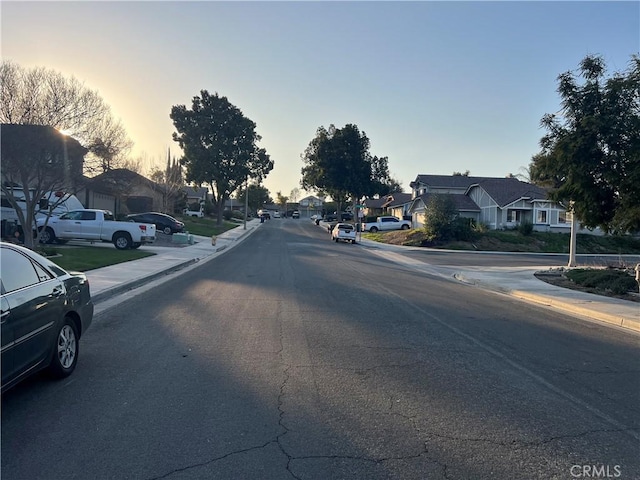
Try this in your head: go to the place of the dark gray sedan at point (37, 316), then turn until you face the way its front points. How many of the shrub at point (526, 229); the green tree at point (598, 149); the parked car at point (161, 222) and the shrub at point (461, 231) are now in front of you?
0

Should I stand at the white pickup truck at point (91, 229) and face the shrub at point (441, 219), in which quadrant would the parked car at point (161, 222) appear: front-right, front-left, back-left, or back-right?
front-left

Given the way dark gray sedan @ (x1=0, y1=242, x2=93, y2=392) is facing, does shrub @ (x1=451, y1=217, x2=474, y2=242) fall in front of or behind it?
behind

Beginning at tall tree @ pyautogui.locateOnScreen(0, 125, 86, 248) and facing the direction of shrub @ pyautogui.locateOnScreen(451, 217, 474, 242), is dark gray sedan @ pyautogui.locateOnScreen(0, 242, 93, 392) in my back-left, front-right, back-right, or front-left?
back-right

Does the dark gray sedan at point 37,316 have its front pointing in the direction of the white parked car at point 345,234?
no

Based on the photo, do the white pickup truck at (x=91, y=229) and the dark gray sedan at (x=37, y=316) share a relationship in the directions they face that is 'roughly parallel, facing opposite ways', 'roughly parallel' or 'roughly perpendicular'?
roughly perpendicular

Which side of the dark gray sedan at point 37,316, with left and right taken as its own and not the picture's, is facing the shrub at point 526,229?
back

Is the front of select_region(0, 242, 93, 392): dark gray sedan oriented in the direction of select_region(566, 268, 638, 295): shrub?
no

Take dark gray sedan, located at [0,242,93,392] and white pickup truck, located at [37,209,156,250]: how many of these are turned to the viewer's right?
0

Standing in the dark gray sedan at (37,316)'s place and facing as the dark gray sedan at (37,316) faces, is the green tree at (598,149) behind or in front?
behind

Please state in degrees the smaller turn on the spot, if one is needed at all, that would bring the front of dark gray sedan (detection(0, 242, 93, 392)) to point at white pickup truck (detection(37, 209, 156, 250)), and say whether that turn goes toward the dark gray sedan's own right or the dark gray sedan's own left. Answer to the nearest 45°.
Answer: approximately 135° to the dark gray sedan's own right

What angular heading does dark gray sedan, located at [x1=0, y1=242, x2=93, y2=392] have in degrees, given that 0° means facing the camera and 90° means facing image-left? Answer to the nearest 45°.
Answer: approximately 45°

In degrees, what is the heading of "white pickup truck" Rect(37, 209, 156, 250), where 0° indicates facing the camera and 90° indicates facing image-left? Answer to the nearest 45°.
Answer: approximately 135°

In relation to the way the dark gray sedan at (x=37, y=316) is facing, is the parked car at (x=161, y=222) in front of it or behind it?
behind

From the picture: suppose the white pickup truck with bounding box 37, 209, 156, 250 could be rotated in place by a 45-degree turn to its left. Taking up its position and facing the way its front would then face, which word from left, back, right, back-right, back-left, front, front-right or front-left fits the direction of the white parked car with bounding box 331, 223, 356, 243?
back-right
